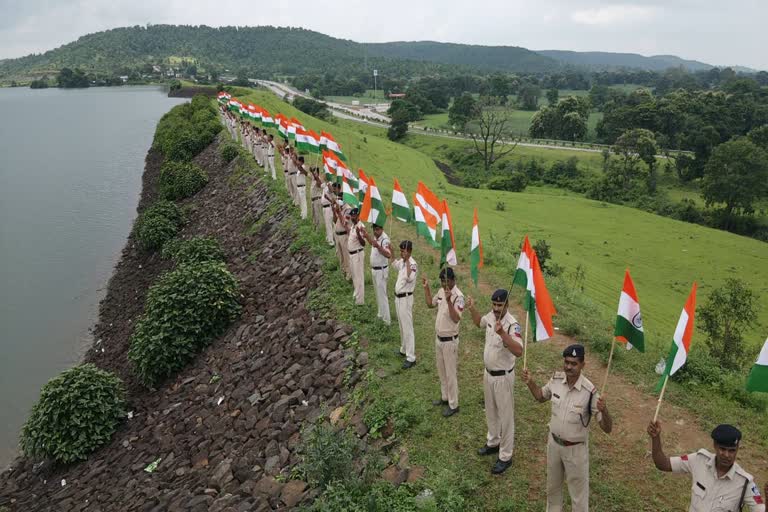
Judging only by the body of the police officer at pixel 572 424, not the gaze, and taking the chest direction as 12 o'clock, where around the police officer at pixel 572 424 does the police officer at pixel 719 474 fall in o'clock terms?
the police officer at pixel 719 474 is roughly at 10 o'clock from the police officer at pixel 572 424.

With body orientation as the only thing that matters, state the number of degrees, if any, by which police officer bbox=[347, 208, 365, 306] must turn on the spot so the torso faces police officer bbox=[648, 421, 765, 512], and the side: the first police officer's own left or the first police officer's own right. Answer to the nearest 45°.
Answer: approximately 45° to the first police officer's own left

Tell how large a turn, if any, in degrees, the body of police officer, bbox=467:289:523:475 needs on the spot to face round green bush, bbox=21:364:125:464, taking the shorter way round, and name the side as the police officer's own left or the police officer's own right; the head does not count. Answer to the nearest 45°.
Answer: approximately 45° to the police officer's own right

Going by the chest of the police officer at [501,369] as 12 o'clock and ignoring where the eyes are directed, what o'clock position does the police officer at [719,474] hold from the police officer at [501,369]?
the police officer at [719,474] is roughly at 9 o'clock from the police officer at [501,369].

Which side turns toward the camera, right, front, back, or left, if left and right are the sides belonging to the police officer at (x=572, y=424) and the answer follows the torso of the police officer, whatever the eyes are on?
front

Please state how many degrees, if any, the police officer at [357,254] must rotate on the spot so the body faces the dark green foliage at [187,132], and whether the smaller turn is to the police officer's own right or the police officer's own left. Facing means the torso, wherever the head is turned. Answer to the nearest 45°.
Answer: approximately 135° to the police officer's own right

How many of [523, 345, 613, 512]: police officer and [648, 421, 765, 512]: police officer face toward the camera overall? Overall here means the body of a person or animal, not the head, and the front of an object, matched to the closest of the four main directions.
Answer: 2

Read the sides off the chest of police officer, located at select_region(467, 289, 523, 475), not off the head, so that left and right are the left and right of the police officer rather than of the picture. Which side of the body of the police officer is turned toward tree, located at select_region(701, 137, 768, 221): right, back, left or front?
back

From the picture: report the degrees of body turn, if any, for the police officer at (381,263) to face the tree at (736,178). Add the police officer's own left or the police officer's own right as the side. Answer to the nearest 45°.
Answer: approximately 180°

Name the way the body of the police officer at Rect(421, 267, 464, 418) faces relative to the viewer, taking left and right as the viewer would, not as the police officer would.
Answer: facing the viewer and to the left of the viewer

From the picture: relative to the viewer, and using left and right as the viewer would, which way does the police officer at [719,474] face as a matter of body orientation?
facing the viewer

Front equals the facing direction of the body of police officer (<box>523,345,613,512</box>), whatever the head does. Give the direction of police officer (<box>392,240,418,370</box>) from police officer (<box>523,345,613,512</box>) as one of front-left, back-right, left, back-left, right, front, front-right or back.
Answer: back-right

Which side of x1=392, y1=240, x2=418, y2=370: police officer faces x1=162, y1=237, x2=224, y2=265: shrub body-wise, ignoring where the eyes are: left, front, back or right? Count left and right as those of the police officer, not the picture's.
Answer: right
